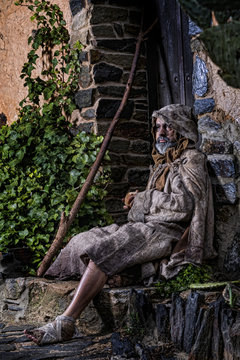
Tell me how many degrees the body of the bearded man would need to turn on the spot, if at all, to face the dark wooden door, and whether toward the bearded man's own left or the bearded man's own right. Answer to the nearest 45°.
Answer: approximately 90° to the bearded man's own right

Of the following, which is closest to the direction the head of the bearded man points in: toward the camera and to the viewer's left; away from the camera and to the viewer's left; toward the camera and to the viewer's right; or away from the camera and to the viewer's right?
toward the camera and to the viewer's left

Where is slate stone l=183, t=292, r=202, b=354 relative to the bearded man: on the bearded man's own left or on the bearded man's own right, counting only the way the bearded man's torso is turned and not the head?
on the bearded man's own left

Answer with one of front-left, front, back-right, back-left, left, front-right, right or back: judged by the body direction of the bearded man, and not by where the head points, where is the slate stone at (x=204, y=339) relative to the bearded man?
left

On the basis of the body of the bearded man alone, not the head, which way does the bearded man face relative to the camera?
to the viewer's left

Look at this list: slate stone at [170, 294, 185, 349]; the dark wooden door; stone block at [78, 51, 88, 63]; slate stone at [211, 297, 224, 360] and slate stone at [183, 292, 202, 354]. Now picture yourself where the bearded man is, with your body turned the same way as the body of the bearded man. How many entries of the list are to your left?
3
